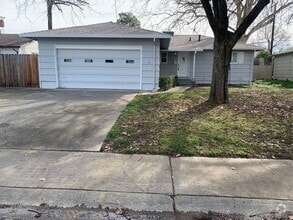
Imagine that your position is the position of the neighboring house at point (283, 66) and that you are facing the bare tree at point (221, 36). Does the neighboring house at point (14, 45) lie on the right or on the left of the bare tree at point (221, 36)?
right

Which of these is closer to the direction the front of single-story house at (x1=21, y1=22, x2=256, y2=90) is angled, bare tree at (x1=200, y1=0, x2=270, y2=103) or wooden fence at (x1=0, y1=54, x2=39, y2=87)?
the bare tree

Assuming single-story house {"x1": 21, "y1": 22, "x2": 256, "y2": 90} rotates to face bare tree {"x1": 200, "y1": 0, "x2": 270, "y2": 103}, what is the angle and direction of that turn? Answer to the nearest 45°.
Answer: approximately 45° to its left

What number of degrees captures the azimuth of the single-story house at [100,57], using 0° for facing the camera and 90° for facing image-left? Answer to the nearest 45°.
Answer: approximately 0°

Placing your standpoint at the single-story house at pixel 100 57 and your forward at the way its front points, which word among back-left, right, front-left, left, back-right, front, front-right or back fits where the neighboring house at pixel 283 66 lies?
back-left

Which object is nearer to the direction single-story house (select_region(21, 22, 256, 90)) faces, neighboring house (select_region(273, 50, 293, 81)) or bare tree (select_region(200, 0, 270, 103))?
the bare tree

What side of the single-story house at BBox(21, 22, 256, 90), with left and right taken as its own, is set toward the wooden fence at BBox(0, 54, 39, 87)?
right

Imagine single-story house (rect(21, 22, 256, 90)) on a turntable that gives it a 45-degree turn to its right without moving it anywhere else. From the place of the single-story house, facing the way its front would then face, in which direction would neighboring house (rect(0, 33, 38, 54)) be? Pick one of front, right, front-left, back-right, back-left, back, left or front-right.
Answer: right
